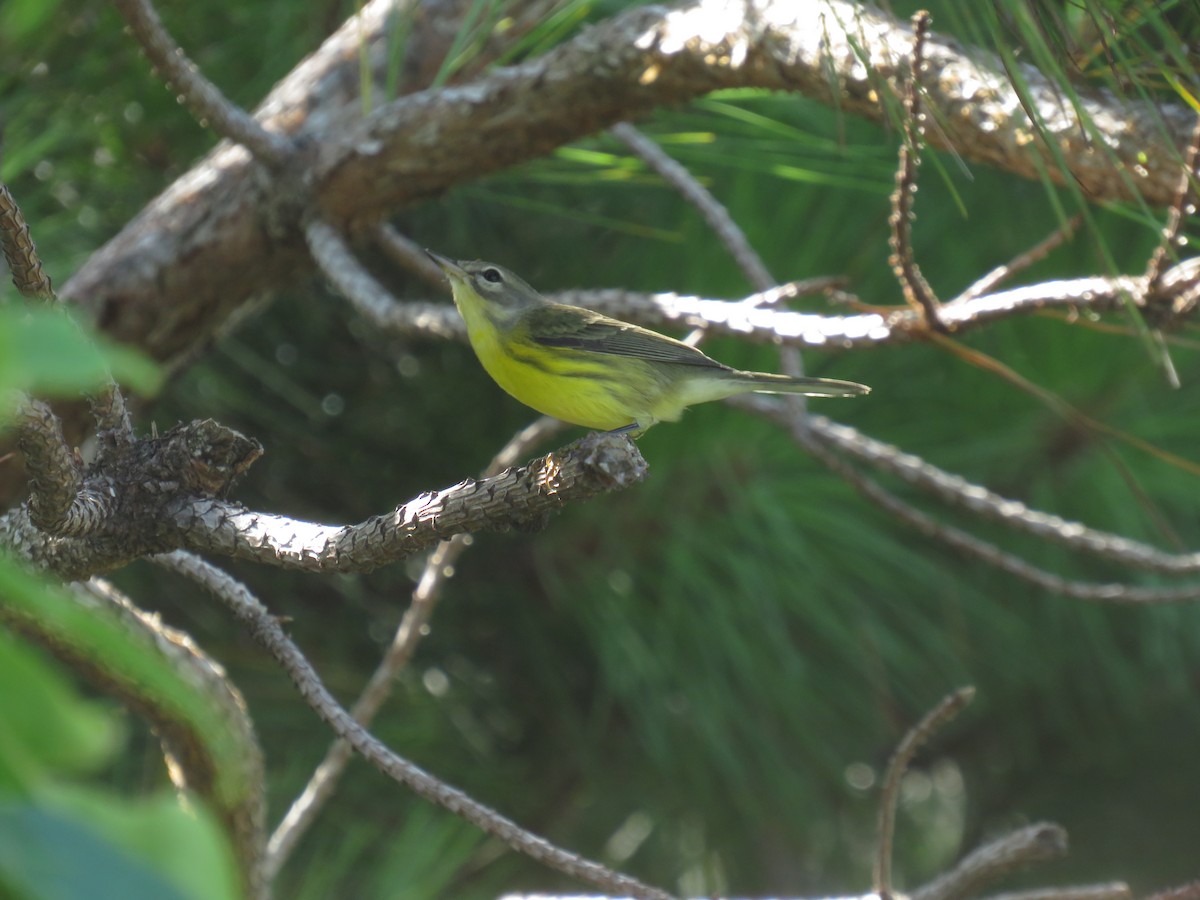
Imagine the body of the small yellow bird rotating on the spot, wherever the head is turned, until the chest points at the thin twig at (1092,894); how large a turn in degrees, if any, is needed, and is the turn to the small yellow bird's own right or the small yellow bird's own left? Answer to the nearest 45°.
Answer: approximately 90° to the small yellow bird's own left

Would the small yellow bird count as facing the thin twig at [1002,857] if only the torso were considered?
no

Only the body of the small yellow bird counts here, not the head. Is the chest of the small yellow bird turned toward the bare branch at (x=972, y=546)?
no

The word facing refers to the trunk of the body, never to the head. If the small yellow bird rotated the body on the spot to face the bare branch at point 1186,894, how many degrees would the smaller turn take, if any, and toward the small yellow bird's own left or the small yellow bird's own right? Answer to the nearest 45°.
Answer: approximately 90° to the small yellow bird's own left

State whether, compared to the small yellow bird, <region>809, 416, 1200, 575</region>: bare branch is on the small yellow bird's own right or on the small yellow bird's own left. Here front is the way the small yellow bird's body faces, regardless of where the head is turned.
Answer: on the small yellow bird's own right

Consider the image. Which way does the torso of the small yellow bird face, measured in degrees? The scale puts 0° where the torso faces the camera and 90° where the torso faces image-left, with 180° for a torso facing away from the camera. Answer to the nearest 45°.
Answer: approximately 90°
